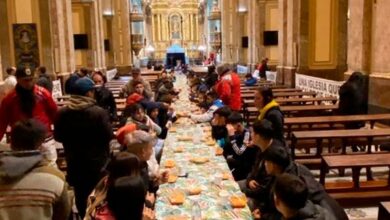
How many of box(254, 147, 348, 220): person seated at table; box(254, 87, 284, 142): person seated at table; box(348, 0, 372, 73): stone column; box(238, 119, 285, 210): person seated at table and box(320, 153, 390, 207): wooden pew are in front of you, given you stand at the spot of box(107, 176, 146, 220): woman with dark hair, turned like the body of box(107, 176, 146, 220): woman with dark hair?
5

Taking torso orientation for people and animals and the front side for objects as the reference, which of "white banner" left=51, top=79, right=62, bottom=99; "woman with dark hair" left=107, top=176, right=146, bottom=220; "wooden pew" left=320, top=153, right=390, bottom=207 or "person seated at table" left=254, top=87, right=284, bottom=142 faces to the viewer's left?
the person seated at table

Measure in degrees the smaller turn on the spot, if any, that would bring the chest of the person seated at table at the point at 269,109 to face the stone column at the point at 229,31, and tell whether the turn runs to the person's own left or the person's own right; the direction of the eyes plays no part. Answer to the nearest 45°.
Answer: approximately 90° to the person's own right

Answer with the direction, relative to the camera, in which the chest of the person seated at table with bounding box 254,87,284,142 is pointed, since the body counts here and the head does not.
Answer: to the viewer's left

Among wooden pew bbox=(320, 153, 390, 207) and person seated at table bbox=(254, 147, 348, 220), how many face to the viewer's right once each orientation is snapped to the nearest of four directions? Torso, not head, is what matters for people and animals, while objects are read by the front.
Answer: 0

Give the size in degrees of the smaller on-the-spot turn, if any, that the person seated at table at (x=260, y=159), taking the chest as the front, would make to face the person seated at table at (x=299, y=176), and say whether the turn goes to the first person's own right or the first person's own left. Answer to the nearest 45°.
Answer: approximately 135° to the first person's own left

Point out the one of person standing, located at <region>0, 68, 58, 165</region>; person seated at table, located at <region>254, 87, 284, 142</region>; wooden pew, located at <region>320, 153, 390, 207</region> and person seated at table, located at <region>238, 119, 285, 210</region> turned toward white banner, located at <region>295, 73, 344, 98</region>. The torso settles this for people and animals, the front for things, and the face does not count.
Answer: the wooden pew

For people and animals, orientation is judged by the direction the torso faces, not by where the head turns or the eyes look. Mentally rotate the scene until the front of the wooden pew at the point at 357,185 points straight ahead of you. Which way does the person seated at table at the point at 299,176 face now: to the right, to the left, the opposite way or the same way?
to the left

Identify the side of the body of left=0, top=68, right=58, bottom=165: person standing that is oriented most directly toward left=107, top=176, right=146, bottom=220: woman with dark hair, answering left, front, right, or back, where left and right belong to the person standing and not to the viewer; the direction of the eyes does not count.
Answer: front

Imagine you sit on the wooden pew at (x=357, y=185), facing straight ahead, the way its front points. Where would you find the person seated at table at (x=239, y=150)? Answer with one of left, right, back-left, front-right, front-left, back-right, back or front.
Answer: left

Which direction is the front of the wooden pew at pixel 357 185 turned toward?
away from the camera

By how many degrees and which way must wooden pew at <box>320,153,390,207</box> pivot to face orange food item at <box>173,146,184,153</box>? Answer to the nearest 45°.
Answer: approximately 90° to its left

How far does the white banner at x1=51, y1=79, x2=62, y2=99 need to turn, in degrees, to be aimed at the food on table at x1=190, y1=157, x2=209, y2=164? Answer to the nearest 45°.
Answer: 0° — it already faces it

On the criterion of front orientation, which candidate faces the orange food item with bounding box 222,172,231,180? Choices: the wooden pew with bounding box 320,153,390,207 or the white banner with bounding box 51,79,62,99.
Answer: the white banner

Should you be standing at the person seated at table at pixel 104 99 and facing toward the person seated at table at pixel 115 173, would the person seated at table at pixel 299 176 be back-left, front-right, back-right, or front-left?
front-left

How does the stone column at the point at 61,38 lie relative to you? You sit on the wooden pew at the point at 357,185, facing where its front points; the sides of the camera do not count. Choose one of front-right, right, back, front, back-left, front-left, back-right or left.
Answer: front-left

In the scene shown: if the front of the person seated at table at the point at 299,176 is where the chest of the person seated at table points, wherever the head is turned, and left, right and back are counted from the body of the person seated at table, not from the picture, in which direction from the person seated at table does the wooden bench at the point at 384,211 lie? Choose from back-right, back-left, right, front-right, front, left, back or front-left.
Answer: back

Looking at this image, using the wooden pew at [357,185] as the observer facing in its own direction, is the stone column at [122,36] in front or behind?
in front

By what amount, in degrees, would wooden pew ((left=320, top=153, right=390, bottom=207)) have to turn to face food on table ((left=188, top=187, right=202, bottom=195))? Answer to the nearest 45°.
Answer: approximately 135° to its left

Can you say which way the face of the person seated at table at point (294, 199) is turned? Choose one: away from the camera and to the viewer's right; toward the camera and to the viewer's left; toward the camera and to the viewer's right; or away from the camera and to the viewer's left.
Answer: away from the camera and to the viewer's left

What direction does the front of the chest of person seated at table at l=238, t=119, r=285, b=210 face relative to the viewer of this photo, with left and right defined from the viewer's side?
facing to the left of the viewer
